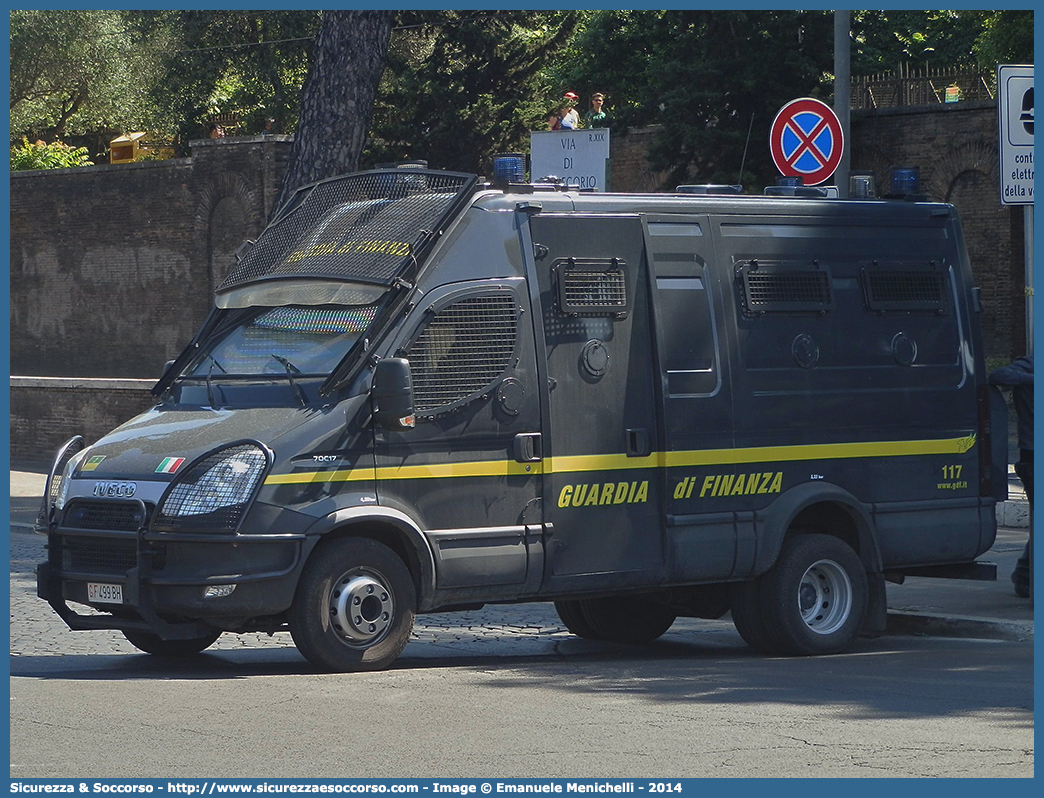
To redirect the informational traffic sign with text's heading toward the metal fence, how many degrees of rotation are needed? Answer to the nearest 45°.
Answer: approximately 180°

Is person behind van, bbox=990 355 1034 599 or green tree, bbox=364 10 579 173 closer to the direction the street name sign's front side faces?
the person behind van

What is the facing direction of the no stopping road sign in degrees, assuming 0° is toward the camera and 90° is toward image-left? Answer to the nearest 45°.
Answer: approximately 0°

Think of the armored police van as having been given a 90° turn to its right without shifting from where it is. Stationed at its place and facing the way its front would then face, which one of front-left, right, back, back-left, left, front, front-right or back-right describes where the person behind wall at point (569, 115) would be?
front-right

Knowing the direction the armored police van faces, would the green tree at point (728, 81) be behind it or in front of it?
behind

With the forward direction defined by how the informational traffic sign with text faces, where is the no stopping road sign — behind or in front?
behind

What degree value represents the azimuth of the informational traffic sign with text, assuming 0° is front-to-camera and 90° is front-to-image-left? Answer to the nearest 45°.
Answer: approximately 0°

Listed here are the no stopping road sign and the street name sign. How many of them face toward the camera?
2

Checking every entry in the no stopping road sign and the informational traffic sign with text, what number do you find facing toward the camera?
2

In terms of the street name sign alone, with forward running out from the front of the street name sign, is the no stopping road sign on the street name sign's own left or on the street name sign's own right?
on the street name sign's own left
